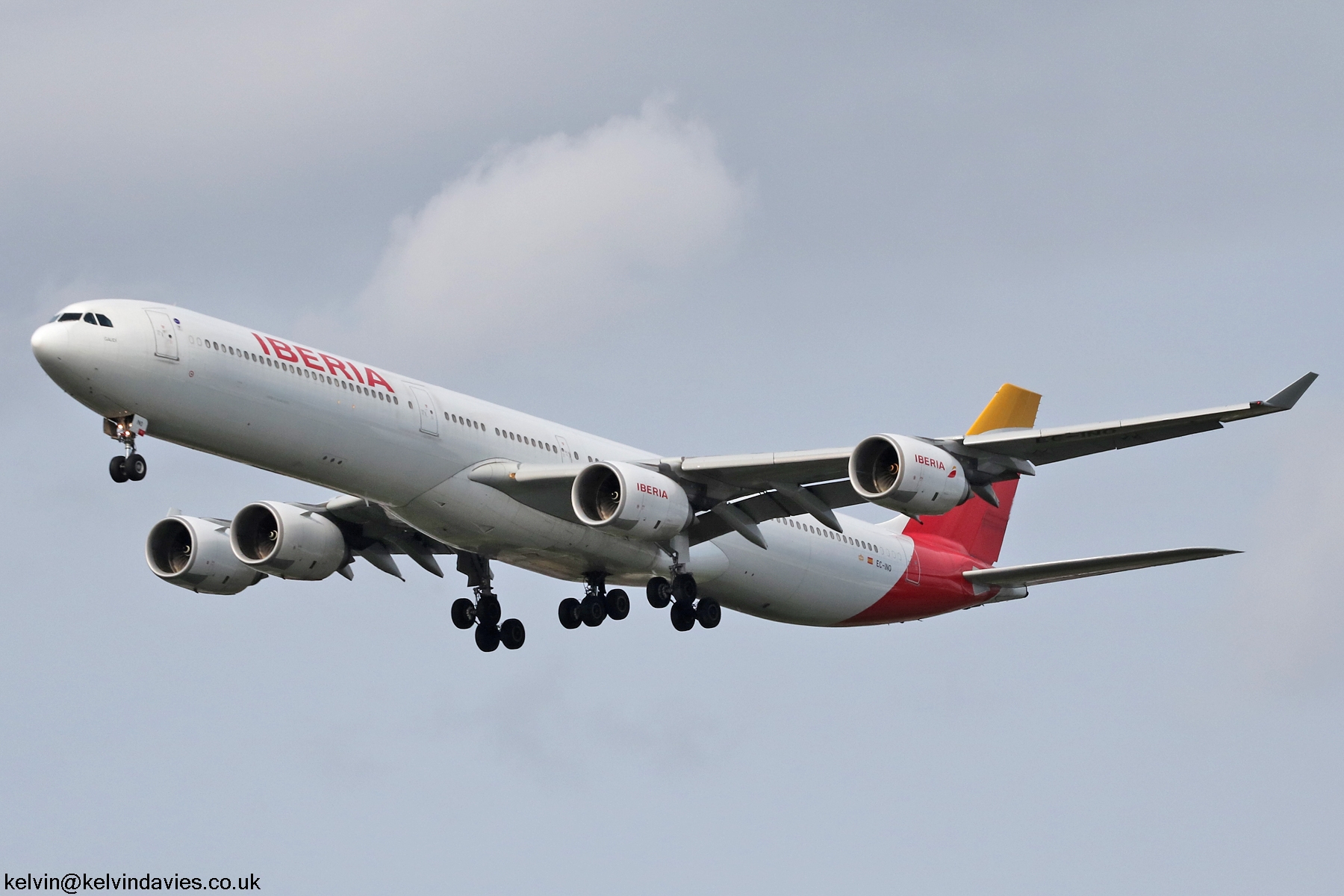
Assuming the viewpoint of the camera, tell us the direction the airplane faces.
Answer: facing the viewer and to the left of the viewer
